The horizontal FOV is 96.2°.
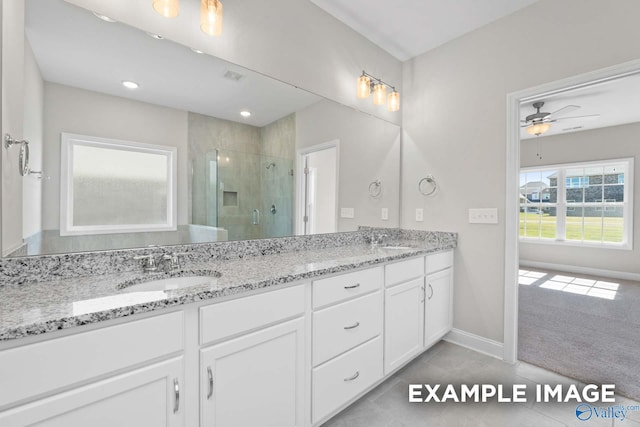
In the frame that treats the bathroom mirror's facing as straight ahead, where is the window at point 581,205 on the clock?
The window is roughly at 10 o'clock from the bathroom mirror.

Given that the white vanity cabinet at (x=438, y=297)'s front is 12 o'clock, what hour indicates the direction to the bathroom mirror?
The bathroom mirror is roughly at 3 o'clock from the white vanity cabinet.

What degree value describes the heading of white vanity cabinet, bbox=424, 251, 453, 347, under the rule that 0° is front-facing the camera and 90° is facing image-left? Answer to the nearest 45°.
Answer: approximately 315°

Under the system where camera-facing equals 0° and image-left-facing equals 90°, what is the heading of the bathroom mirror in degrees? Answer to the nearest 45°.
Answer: approximately 315°
